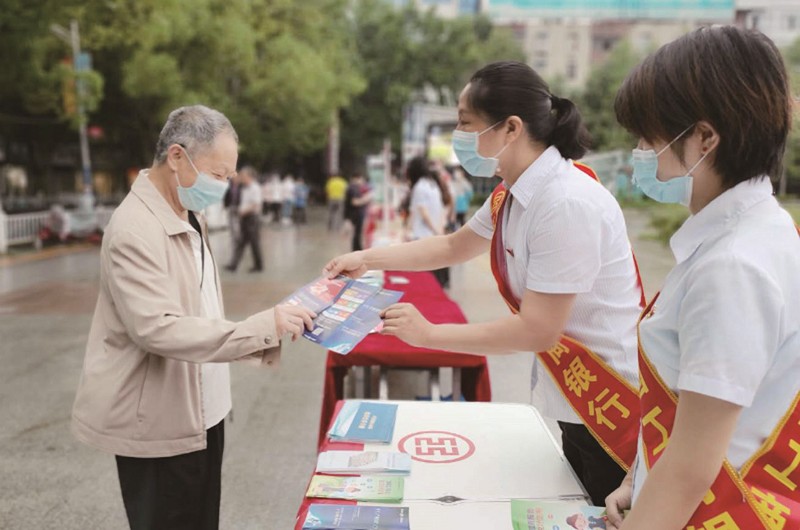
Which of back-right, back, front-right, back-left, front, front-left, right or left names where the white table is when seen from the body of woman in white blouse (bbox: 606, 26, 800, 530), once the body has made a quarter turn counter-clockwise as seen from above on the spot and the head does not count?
back-right

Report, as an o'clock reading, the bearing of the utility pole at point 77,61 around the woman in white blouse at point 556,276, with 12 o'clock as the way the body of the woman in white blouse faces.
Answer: The utility pole is roughly at 2 o'clock from the woman in white blouse.

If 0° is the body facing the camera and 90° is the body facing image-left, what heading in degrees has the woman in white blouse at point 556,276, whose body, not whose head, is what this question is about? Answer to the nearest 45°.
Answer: approximately 90°

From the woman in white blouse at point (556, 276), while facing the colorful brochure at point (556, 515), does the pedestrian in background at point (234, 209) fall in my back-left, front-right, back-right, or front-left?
back-right

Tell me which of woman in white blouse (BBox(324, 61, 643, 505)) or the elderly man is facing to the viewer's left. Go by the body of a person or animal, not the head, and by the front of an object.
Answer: the woman in white blouse

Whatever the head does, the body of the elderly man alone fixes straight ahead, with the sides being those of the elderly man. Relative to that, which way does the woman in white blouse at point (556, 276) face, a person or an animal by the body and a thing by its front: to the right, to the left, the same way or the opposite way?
the opposite way

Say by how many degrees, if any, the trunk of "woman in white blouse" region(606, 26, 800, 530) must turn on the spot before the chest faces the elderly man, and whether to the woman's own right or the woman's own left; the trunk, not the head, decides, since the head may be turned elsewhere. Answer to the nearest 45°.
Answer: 0° — they already face them

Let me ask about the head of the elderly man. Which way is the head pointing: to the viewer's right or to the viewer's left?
to the viewer's right

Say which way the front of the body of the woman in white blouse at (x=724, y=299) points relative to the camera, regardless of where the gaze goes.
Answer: to the viewer's left

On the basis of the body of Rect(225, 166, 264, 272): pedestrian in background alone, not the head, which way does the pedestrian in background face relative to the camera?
to the viewer's left

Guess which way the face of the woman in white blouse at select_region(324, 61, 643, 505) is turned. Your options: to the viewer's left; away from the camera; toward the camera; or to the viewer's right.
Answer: to the viewer's left
